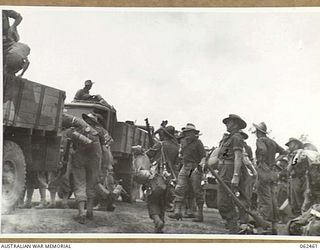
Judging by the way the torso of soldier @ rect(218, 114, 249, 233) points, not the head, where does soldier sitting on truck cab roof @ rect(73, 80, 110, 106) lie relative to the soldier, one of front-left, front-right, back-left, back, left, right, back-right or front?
front-right

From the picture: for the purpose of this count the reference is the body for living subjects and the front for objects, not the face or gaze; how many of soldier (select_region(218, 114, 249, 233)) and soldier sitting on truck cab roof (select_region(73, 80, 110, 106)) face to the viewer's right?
1

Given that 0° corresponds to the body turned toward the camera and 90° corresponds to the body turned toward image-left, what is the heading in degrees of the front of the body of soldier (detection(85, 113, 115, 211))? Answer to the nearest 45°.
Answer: approximately 90°

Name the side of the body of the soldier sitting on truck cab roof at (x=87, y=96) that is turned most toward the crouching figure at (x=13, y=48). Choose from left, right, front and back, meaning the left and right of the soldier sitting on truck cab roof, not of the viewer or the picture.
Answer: right

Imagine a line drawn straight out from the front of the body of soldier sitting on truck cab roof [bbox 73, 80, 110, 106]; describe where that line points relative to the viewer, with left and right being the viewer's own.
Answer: facing to the right of the viewer

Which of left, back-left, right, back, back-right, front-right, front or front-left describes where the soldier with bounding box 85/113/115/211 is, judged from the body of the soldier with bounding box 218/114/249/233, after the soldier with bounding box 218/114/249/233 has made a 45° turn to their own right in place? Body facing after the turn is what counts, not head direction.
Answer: front

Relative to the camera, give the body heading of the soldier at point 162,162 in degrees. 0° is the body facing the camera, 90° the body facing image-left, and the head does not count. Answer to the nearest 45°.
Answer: approximately 135°

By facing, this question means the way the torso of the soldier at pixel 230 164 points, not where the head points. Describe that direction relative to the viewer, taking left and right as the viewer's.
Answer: facing the viewer and to the left of the viewer
